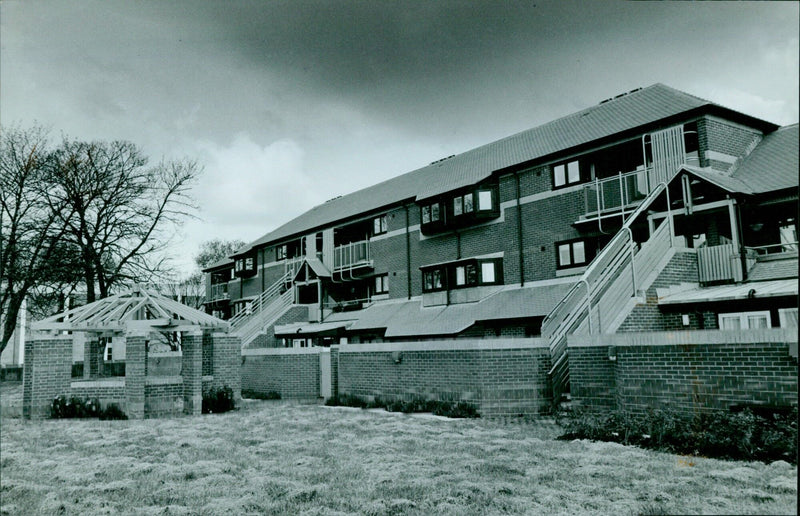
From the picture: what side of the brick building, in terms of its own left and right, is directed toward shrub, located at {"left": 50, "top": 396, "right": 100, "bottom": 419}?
front

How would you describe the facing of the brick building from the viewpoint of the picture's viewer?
facing the viewer and to the left of the viewer

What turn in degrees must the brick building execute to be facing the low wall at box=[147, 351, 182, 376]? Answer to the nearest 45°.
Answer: approximately 45° to its right

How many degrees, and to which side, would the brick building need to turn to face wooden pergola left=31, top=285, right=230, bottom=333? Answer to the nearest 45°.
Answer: approximately 45° to its right

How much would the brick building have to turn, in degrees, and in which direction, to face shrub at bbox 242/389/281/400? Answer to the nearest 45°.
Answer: approximately 45° to its right

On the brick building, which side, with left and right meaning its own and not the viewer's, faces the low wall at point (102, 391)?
front

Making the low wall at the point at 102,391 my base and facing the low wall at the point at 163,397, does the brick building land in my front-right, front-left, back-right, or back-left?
front-left
